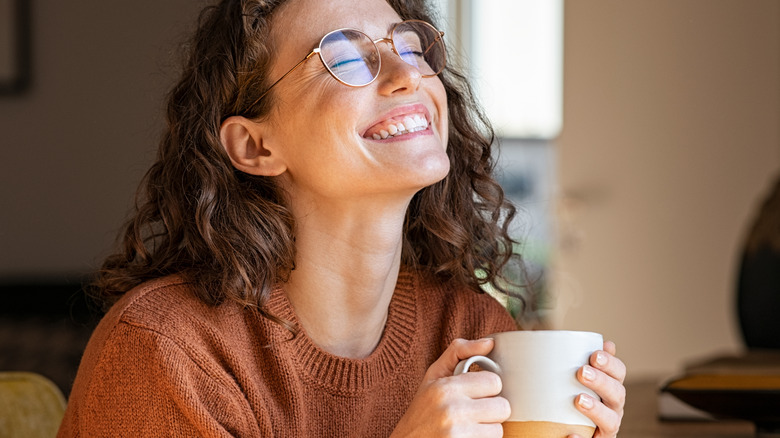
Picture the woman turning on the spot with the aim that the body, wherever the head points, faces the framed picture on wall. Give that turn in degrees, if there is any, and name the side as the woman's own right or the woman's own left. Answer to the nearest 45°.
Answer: approximately 180°

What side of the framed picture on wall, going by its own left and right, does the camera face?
front

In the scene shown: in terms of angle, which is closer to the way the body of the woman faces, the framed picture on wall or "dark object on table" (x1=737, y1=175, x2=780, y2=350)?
the dark object on table

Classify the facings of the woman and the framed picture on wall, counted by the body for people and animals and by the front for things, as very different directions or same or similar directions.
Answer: same or similar directions

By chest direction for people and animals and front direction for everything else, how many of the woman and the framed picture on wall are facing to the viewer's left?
0

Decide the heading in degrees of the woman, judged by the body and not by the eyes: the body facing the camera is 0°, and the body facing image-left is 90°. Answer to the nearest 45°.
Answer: approximately 315°

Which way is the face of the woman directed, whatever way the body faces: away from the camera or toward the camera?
toward the camera

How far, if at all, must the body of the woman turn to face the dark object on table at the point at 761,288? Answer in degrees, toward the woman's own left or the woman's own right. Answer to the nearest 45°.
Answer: approximately 90° to the woman's own left

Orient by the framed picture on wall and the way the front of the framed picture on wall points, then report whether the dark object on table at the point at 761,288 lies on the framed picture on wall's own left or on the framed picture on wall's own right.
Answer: on the framed picture on wall's own left

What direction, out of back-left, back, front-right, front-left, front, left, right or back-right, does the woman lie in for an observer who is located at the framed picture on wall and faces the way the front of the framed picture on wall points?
front

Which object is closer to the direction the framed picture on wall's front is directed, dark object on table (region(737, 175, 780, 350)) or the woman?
the woman

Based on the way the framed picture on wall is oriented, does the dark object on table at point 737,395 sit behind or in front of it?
in front
